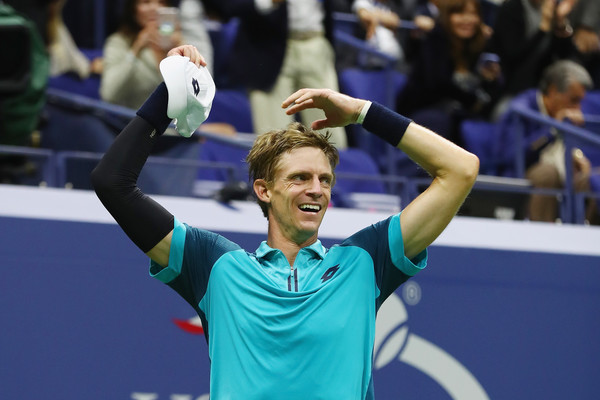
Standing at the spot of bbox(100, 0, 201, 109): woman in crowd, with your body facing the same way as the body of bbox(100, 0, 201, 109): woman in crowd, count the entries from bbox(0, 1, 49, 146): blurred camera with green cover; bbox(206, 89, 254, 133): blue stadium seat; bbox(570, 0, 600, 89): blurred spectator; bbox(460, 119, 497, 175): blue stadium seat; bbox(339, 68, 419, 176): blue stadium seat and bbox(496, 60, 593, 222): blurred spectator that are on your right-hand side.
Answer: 1

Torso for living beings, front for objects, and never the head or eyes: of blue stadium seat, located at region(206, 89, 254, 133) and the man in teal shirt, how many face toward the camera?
2

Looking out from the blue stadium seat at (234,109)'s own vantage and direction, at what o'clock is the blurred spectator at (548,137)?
The blurred spectator is roughly at 9 o'clock from the blue stadium seat.

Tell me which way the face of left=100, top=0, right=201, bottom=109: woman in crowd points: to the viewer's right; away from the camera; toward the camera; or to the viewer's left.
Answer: toward the camera

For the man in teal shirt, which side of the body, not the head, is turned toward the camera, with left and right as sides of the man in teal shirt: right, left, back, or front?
front

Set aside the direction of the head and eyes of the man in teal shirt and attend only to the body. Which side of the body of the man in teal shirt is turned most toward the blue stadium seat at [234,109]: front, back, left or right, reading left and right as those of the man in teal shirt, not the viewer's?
back

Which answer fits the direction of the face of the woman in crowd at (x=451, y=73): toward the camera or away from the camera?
toward the camera

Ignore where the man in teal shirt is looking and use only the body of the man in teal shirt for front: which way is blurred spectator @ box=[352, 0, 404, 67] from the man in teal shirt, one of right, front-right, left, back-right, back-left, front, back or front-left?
back

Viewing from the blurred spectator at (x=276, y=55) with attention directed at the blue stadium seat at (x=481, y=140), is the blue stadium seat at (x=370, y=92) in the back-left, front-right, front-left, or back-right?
front-left

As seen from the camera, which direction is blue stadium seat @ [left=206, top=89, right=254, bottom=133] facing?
toward the camera

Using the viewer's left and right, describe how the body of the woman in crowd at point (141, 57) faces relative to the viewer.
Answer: facing the viewer and to the right of the viewer

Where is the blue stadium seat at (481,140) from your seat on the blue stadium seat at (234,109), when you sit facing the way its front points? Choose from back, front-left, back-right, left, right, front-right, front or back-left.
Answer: left

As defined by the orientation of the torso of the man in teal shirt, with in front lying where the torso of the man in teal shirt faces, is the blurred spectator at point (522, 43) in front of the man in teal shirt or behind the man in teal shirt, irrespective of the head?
behind

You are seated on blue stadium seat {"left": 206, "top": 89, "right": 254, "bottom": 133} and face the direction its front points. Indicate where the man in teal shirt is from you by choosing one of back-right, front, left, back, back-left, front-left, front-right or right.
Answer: front

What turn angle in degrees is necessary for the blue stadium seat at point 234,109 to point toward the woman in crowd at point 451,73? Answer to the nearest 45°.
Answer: approximately 90° to its left
